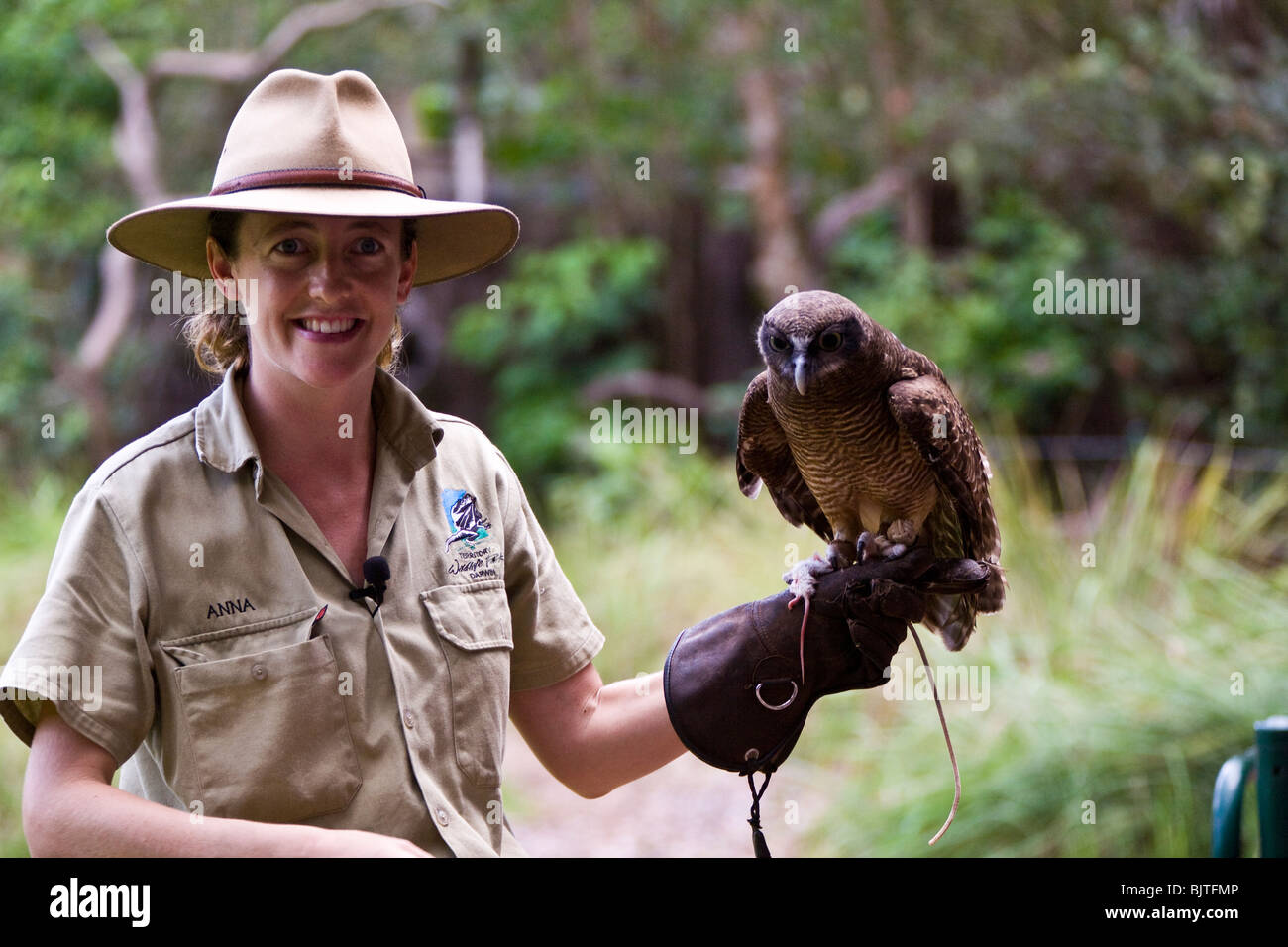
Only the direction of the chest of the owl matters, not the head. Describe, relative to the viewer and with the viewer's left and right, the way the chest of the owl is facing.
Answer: facing the viewer and to the left of the viewer
